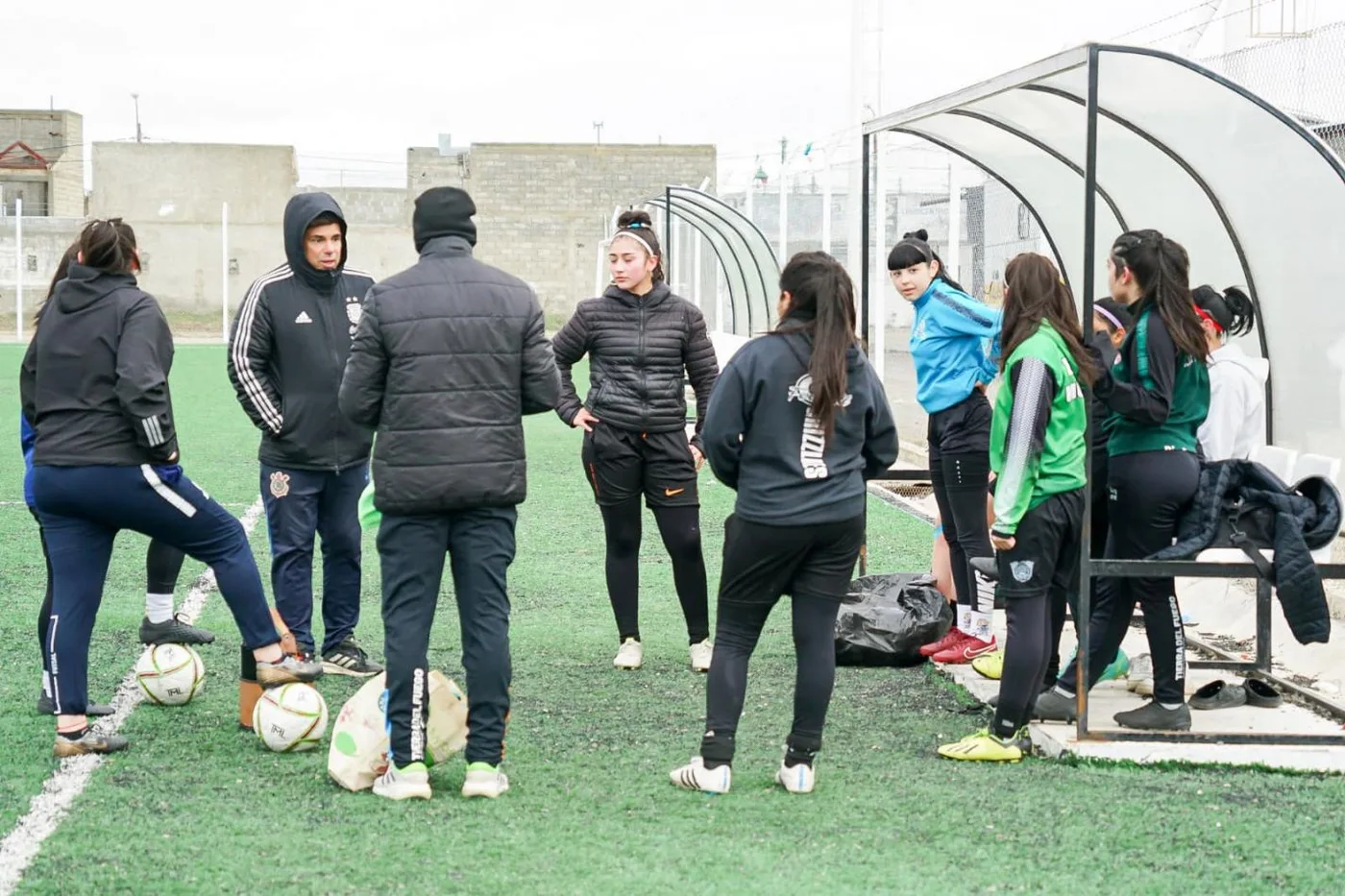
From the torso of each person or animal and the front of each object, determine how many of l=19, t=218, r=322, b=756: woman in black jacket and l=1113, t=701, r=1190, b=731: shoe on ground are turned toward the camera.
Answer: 0

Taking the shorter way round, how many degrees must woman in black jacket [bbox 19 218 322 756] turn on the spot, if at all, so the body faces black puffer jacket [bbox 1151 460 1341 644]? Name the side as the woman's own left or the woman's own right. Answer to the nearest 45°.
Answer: approximately 45° to the woman's own right

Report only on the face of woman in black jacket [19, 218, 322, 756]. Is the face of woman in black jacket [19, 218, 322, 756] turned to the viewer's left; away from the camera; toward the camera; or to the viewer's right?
away from the camera

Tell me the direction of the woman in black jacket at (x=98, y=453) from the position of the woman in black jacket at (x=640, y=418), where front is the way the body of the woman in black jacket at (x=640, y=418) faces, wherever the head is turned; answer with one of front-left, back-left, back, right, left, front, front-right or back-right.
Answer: front-right

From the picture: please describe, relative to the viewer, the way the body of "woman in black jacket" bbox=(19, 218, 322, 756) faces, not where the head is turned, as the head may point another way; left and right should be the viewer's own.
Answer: facing away from the viewer and to the right of the viewer

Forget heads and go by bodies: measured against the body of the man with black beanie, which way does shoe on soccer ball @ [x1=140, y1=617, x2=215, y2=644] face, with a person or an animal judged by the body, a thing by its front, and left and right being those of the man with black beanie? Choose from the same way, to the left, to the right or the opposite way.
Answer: to the right

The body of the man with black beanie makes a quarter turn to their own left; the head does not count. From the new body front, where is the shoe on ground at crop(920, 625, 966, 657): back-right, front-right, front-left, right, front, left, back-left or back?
back-right

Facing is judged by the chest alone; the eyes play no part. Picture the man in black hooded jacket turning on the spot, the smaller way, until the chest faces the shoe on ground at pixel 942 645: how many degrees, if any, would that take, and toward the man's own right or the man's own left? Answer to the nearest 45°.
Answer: approximately 45° to the man's own left

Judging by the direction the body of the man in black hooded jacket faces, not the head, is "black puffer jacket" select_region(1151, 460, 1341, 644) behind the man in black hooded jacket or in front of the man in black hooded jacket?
in front

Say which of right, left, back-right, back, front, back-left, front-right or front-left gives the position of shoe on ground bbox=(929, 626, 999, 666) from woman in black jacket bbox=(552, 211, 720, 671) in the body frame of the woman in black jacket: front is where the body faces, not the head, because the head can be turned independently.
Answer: left

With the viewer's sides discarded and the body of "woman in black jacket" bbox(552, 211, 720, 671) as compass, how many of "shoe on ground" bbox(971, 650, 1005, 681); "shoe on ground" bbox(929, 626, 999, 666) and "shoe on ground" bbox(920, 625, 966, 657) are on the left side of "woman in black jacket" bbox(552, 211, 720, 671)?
3

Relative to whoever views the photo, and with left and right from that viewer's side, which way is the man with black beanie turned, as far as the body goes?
facing away from the viewer

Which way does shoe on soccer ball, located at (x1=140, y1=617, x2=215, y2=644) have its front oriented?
to the viewer's right

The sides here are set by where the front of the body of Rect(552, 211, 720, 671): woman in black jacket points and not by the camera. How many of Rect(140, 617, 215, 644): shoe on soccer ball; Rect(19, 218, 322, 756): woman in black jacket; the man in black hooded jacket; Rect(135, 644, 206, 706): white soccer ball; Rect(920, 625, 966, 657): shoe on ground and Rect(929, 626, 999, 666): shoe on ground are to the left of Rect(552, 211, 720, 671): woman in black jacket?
2

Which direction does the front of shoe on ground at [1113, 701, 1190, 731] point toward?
to the viewer's left

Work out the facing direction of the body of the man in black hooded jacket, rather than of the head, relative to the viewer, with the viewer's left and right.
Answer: facing the viewer and to the right of the viewer
